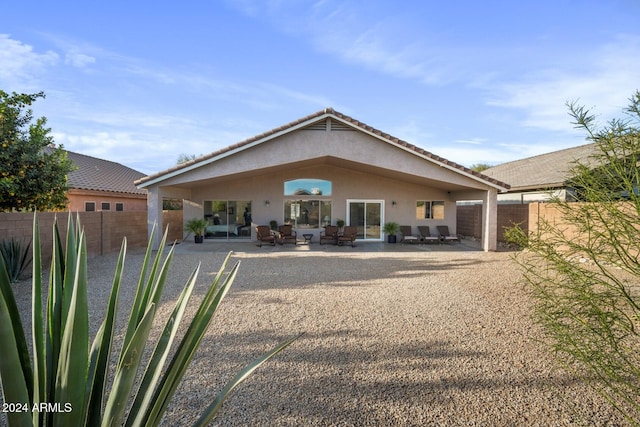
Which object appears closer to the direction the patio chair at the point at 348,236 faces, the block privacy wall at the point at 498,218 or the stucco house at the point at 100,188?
the stucco house

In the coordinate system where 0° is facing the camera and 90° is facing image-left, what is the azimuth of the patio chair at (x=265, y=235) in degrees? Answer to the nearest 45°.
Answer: approximately 315°

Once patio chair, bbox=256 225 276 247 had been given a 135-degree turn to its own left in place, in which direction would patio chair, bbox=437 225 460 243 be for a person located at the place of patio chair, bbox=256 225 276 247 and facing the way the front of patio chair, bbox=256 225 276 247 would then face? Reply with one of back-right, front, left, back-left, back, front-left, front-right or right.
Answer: right

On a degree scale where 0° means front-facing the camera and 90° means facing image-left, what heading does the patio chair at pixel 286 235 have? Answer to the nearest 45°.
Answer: approximately 315°

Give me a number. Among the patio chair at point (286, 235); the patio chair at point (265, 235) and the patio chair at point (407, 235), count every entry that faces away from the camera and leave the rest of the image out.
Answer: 0

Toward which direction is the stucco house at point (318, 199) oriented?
away from the camera

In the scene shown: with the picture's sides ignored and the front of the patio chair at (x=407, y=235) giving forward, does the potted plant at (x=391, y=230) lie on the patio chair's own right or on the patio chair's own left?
on the patio chair's own right

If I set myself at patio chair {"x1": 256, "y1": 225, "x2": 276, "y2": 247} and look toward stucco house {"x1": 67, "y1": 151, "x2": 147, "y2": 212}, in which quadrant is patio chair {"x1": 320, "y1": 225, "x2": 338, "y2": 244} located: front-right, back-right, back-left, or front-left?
back-right

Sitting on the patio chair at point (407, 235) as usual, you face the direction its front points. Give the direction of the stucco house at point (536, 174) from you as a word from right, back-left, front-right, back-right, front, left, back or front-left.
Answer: left

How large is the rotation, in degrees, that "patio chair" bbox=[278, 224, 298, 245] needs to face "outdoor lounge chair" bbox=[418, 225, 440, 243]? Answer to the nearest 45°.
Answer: approximately 45° to its left
